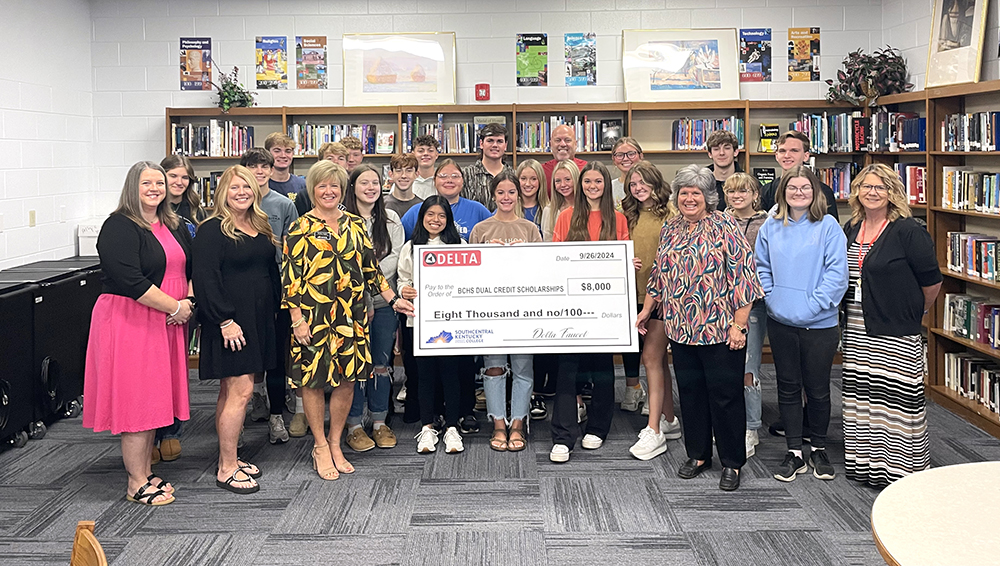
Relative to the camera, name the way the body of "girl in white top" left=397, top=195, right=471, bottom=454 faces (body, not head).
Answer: toward the camera

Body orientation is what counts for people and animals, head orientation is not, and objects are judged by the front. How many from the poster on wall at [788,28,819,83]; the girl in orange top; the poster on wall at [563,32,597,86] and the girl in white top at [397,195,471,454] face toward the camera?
4

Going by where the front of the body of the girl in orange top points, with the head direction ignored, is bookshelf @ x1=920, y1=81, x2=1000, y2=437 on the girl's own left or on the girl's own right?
on the girl's own left

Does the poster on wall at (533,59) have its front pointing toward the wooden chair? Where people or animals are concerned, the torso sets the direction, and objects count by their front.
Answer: yes

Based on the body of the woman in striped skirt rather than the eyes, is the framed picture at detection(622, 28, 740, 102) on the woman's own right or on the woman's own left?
on the woman's own right

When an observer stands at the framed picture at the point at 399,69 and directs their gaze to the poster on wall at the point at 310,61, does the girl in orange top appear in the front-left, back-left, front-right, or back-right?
back-left

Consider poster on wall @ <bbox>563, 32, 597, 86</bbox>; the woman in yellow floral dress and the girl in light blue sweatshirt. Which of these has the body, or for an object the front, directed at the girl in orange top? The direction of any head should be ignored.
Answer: the poster on wall

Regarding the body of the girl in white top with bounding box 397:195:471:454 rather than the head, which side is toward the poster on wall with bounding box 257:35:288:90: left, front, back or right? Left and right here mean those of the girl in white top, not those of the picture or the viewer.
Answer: back

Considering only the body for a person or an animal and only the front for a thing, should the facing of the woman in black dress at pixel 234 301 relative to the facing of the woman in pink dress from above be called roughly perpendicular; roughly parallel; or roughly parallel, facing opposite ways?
roughly parallel

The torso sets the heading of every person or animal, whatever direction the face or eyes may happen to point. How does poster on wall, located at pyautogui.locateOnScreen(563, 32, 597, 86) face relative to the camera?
toward the camera

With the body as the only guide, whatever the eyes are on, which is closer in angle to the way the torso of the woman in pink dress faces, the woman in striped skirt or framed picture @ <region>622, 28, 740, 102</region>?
the woman in striped skirt

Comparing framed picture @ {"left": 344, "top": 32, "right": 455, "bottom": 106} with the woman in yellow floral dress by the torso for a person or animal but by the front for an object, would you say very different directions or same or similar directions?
same or similar directions

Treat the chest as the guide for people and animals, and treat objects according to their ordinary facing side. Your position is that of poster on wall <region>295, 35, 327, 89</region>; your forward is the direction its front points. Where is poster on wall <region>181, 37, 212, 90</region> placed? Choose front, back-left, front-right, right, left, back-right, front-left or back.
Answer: right

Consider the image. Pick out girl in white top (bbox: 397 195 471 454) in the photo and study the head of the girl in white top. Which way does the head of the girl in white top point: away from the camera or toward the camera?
toward the camera

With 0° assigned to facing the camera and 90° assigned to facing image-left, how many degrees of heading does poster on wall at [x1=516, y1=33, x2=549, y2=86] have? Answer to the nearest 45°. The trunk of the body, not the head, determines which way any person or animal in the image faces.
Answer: approximately 0°

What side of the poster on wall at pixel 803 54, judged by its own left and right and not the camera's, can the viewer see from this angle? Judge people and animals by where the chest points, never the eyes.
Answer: front
